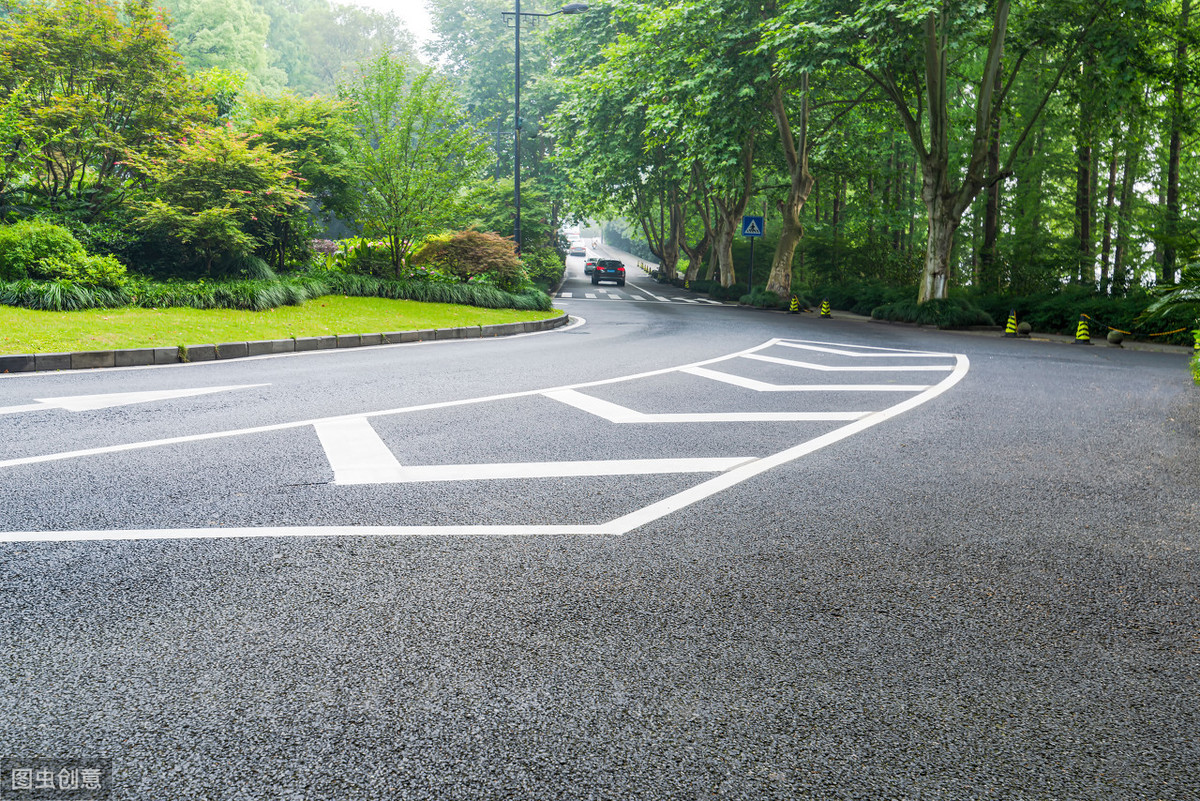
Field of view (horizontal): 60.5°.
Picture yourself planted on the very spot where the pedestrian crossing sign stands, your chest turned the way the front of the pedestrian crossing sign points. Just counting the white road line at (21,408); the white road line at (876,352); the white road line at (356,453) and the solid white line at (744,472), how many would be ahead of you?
4

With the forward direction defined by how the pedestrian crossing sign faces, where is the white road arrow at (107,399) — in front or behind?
in front

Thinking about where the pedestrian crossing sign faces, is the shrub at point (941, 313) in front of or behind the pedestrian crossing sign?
in front

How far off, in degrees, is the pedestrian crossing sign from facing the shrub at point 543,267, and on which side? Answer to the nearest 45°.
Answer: approximately 135° to its right

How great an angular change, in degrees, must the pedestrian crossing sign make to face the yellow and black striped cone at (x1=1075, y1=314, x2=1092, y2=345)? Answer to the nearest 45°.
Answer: approximately 45° to its left

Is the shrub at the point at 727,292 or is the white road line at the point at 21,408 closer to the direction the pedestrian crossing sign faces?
the white road line

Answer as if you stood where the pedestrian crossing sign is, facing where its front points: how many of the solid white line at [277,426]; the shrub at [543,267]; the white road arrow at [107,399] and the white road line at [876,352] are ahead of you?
3

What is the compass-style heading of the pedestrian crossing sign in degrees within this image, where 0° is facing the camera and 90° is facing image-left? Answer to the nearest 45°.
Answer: approximately 0°

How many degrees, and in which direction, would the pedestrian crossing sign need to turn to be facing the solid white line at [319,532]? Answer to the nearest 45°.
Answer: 0° — it already faces it

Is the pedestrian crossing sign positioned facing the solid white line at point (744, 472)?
yes

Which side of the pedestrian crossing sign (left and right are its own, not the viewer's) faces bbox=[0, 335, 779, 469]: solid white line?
front
